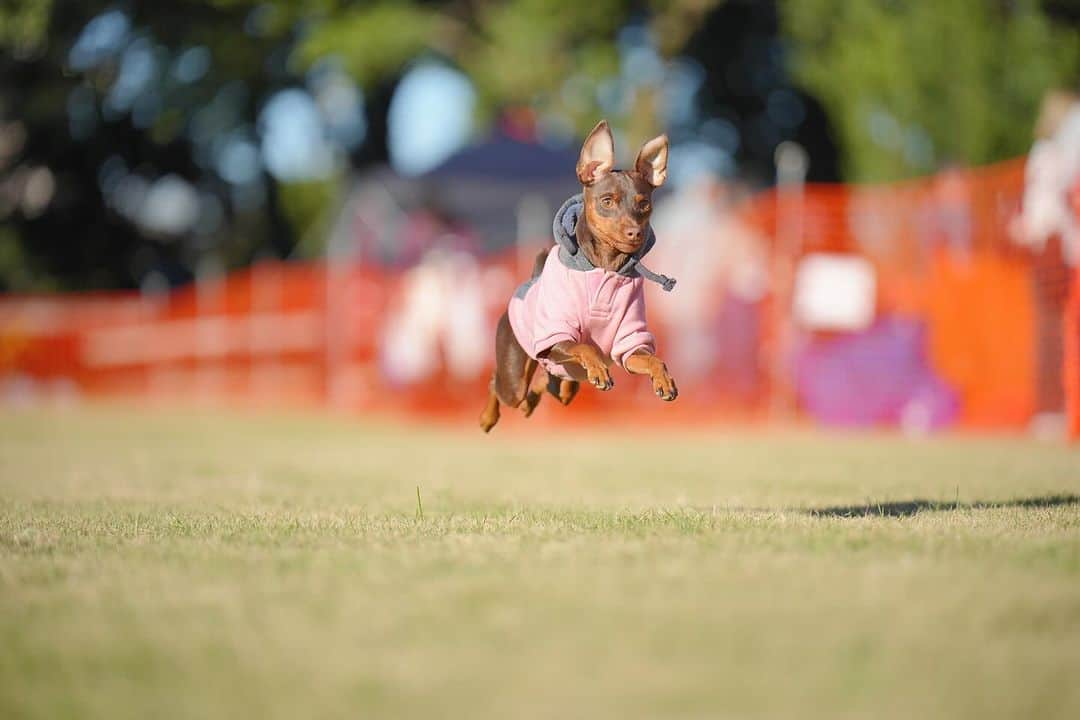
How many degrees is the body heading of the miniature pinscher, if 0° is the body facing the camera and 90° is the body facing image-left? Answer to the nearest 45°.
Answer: approximately 315°

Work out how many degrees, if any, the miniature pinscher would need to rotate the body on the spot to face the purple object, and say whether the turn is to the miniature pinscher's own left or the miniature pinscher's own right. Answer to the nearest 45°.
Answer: approximately 135° to the miniature pinscher's own left

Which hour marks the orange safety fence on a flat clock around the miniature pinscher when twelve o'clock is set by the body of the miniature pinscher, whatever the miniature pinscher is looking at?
The orange safety fence is roughly at 8 o'clock from the miniature pinscher.
